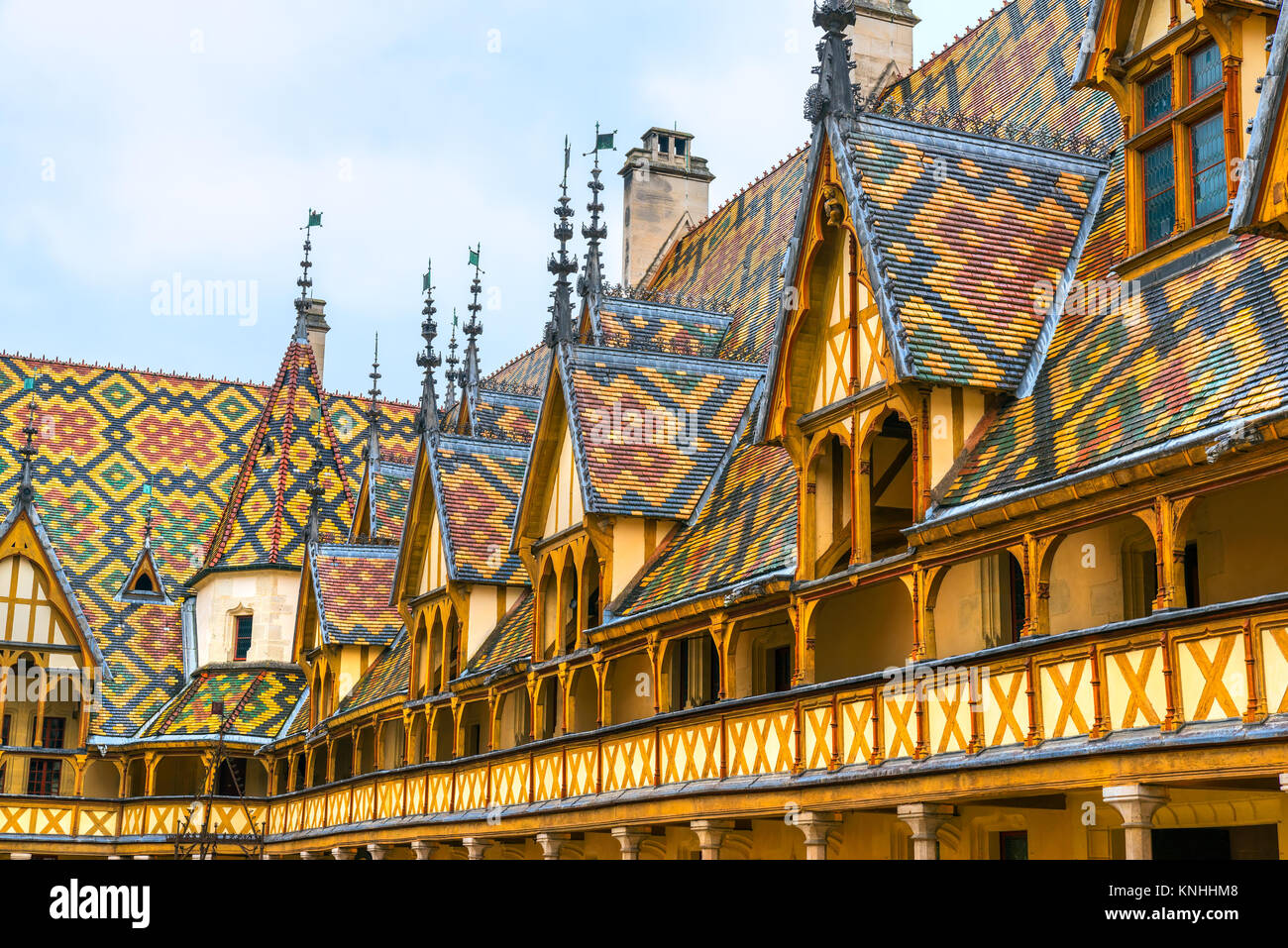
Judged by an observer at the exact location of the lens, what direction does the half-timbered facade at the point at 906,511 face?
facing the viewer and to the left of the viewer
